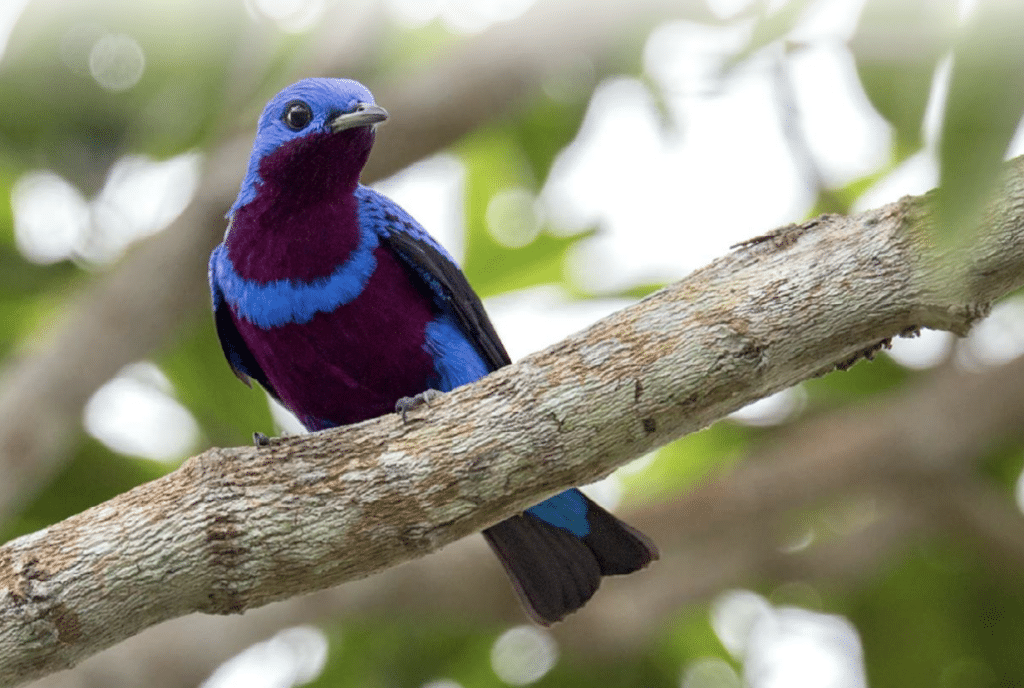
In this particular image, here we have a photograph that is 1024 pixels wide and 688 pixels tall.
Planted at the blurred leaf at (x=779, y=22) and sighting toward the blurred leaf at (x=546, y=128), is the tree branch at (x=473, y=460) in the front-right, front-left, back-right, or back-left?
front-left

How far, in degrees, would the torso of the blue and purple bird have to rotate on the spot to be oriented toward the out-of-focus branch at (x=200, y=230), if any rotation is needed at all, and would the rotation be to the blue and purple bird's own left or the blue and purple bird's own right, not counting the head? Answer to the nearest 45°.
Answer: approximately 90° to the blue and purple bird's own right

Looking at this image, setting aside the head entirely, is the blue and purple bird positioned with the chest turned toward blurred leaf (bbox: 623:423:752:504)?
no

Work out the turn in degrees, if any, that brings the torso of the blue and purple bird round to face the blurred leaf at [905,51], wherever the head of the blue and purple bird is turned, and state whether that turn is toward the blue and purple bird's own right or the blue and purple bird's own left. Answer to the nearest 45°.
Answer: approximately 90° to the blue and purple bird's own left

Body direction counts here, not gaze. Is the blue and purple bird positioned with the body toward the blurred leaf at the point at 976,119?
no

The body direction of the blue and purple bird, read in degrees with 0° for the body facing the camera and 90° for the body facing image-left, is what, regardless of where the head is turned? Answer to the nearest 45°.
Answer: approximately 45°

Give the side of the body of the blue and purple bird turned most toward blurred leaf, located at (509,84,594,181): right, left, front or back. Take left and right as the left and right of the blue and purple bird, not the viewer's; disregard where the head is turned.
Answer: back

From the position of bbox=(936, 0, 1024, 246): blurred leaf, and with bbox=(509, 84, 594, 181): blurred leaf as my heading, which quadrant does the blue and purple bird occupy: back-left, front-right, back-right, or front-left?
front-left

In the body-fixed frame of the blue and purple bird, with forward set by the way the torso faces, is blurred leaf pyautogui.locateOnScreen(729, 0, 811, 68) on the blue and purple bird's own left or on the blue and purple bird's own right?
on the blue and purple bird's own left
